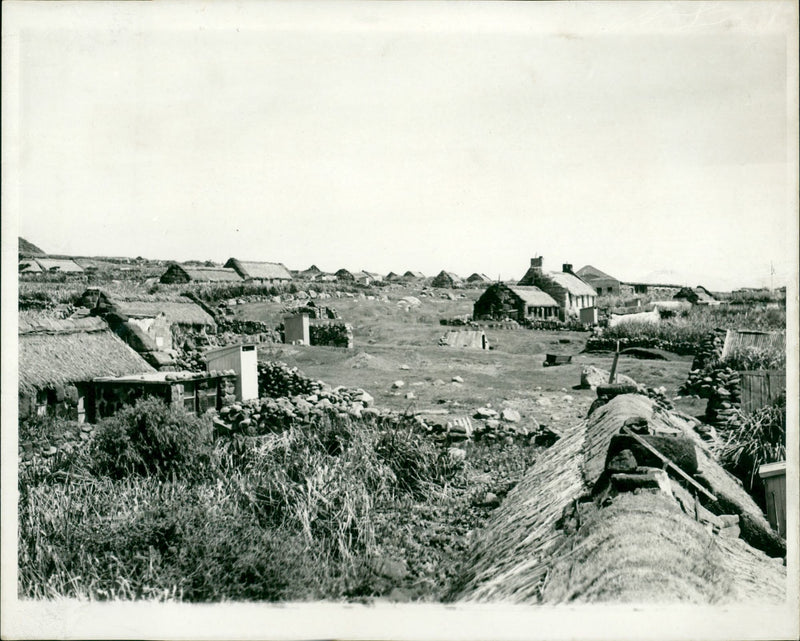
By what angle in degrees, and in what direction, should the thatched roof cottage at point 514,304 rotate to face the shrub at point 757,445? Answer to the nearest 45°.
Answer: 0° — it already faces it

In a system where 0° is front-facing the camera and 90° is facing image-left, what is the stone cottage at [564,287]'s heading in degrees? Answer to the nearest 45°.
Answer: approximately 315°

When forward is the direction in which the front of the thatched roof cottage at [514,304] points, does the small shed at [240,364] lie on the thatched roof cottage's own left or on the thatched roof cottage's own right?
on the thatched roof cottage's own right

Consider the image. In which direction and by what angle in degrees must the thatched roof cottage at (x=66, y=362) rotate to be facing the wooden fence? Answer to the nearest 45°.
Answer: approximately 45° to its left

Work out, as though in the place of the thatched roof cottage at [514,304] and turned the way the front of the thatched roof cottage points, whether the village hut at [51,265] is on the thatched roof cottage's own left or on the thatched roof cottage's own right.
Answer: on the thatched roof cottage's own right

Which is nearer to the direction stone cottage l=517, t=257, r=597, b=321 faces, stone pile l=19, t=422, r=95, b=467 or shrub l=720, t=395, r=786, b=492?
the shrub

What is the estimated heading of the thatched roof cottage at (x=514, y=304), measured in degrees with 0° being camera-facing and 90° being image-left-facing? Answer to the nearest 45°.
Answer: approximately 315°
